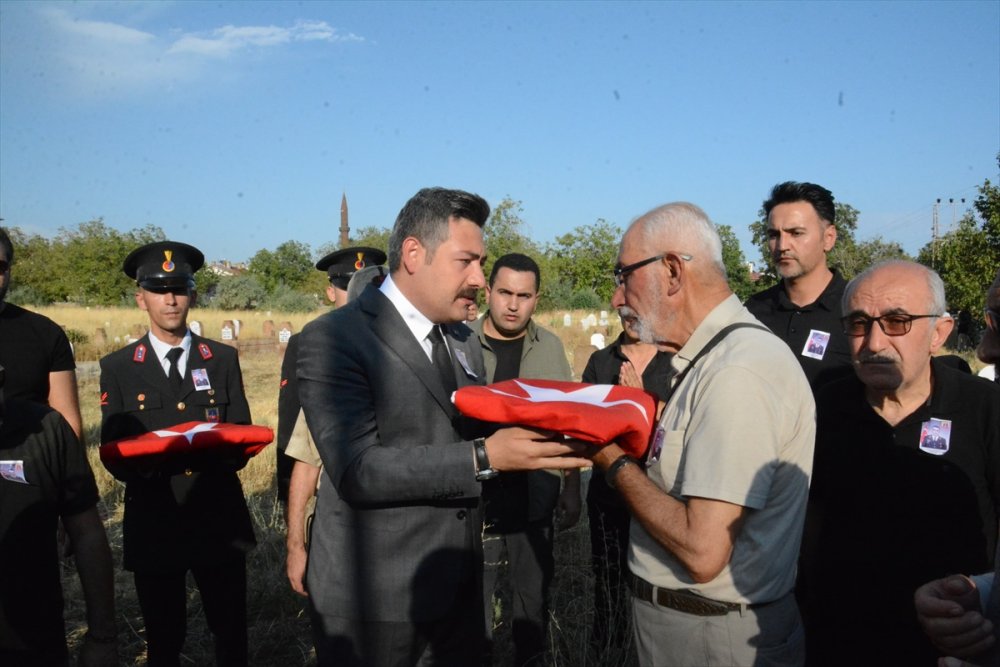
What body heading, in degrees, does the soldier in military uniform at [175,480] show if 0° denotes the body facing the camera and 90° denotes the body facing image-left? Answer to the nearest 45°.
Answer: approximately 0°

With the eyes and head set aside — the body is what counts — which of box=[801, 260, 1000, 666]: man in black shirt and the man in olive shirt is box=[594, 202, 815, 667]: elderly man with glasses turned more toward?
the man in olive shirt

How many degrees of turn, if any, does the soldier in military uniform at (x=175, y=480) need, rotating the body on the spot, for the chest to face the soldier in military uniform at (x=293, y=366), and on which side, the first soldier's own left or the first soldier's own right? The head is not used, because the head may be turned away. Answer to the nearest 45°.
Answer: approximately 135° to the first soldier's own left

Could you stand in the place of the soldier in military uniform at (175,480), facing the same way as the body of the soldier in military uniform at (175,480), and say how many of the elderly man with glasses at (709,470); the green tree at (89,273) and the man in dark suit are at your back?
1

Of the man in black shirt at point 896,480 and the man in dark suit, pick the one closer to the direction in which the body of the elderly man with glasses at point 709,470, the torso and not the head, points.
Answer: the man in dark suit

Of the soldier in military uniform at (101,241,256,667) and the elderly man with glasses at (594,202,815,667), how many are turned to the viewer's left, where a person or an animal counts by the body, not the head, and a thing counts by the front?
1

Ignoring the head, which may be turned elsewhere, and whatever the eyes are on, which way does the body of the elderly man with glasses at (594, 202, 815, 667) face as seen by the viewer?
to the viewer's left

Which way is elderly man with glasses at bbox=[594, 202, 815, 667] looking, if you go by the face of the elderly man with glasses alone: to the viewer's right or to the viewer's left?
to the viewer's left

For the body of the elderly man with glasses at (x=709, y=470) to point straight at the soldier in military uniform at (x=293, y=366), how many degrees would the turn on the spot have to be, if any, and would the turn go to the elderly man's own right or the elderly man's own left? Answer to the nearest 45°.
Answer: approximately 45° to the elderly man's own right

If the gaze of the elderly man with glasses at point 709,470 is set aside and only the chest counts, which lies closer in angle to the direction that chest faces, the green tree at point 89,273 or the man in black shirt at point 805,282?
the green tree

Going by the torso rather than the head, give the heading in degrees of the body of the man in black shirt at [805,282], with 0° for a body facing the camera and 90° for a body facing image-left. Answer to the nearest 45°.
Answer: approximately 45°
